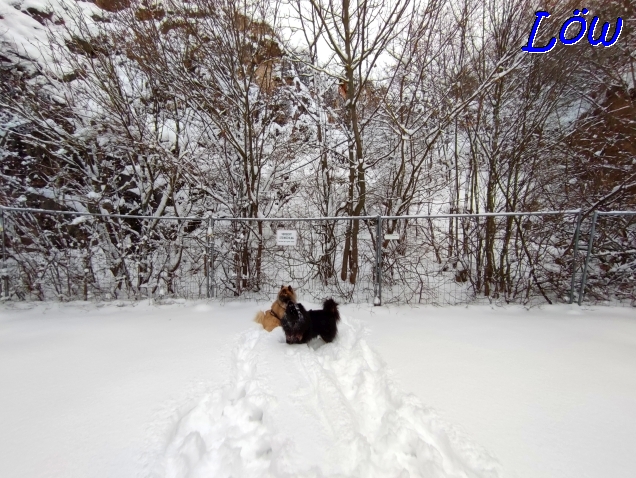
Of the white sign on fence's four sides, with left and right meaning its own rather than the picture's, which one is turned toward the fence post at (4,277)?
right

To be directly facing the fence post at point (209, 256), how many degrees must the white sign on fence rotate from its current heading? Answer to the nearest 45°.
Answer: approximately 90° to its right

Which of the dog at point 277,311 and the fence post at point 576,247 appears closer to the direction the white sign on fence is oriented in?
the dog

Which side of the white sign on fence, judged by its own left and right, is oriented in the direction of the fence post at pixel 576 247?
left

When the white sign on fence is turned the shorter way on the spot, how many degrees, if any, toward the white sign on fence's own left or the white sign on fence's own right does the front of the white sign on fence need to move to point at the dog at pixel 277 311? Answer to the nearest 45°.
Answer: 0° — it already faces it

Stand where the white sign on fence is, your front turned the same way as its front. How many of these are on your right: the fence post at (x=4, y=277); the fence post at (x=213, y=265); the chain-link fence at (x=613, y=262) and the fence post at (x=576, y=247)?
2

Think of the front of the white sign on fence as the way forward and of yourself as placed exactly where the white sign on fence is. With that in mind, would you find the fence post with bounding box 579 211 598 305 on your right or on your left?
on your left

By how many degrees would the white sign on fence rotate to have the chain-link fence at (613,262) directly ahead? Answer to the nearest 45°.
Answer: approximately 90° to its left

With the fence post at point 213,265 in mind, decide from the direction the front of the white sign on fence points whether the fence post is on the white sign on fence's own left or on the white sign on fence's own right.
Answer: on the white sign on fence's own right

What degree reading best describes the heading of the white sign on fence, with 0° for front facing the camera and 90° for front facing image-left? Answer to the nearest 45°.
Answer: approximately 0°

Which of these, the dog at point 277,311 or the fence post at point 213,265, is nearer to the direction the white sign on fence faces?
the dog
